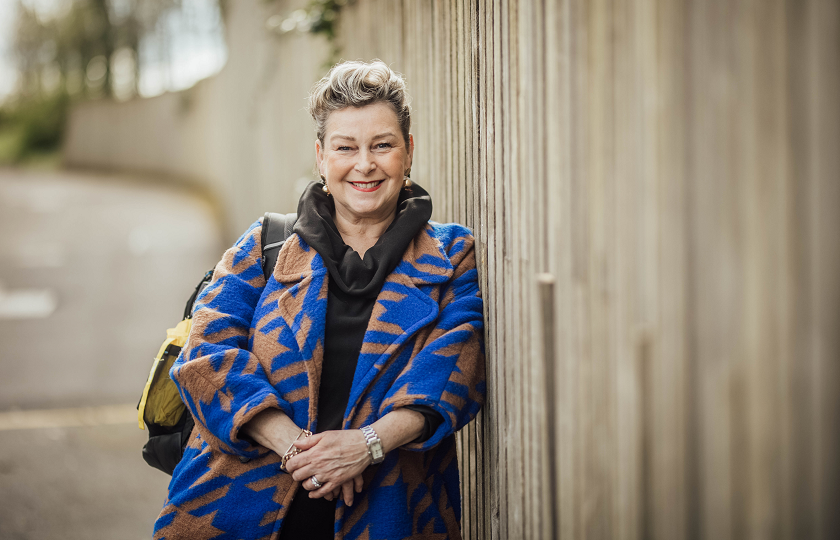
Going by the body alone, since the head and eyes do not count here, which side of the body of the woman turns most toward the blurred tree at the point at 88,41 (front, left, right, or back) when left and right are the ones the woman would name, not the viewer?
back

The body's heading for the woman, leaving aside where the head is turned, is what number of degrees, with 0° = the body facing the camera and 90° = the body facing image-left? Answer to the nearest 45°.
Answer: approximately 0°
